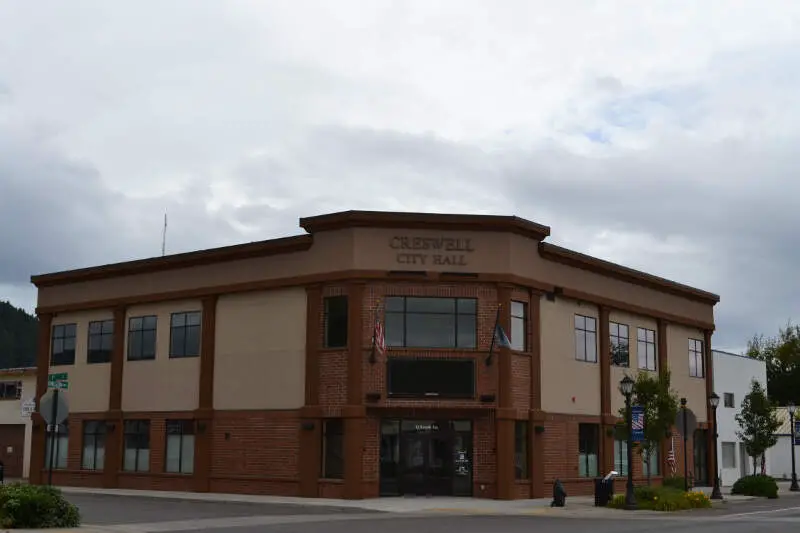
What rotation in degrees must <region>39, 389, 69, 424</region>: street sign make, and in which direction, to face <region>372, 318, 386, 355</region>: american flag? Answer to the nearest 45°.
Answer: approximately 45° to its right

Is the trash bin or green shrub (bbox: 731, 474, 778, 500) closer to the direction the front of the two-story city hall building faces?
the trash bin

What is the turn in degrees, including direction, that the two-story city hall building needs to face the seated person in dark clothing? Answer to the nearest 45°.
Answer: approximately 45° to its left

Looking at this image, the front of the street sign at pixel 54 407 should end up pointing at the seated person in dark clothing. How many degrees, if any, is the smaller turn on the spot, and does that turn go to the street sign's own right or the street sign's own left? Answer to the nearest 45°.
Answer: approximately 45° to the street sign's own right

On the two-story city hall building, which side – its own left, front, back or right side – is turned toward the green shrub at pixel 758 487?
left

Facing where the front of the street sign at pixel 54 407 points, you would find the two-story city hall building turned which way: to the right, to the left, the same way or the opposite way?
the opposite way

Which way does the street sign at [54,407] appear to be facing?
away from the camera

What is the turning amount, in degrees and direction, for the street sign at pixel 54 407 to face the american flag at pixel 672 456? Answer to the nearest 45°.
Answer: approximately 45° to its right

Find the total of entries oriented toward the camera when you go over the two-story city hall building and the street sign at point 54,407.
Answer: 1

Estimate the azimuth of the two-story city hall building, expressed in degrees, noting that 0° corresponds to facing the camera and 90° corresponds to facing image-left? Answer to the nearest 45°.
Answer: approximately 0°

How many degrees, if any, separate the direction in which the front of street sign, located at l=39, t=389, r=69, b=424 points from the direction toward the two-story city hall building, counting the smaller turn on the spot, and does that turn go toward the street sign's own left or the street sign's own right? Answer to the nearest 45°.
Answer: approximately 45° to the street sign's own right
